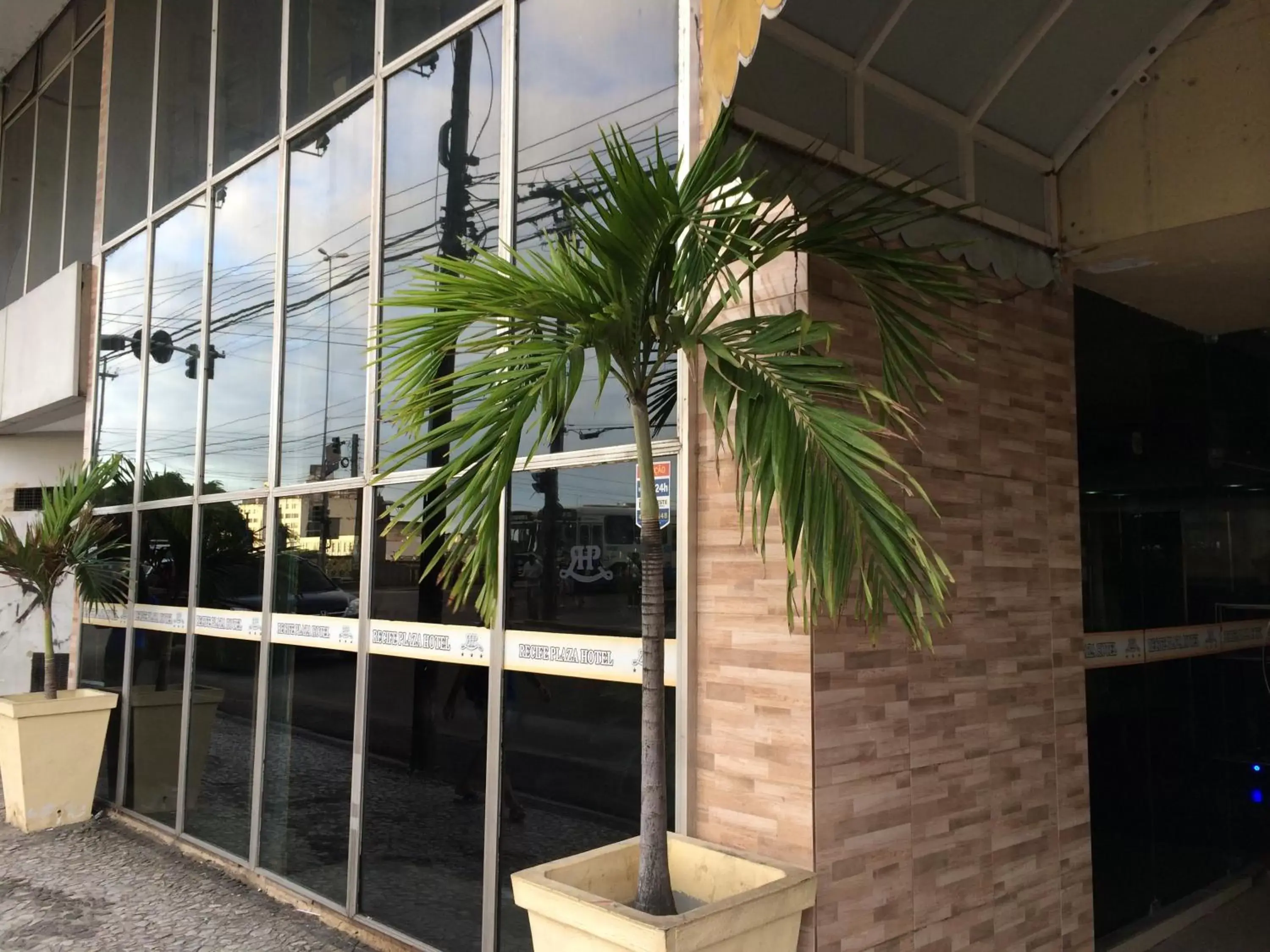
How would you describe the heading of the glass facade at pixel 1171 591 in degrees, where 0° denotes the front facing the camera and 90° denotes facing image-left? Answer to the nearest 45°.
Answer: approximately 315°

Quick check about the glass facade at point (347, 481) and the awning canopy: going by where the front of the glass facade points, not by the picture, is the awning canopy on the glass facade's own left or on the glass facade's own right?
on the glass facade's own left

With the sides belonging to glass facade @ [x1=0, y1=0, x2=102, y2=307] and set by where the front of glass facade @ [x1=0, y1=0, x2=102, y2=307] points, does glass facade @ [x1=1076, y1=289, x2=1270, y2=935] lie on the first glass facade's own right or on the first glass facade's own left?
on the first glass facade's own left

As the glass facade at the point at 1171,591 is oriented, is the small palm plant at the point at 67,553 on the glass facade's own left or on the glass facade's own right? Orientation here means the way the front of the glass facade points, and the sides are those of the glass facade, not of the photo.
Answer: on the glass facade's own right

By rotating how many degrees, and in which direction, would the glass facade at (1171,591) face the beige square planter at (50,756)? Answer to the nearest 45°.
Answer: approximately 135° to its right

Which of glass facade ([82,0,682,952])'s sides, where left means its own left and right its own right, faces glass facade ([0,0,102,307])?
right

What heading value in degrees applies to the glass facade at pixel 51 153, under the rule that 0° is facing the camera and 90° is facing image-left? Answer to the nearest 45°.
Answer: approximately 45°

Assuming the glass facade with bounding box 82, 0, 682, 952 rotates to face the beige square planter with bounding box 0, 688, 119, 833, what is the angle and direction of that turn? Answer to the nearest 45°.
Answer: approximately 90° to its right
